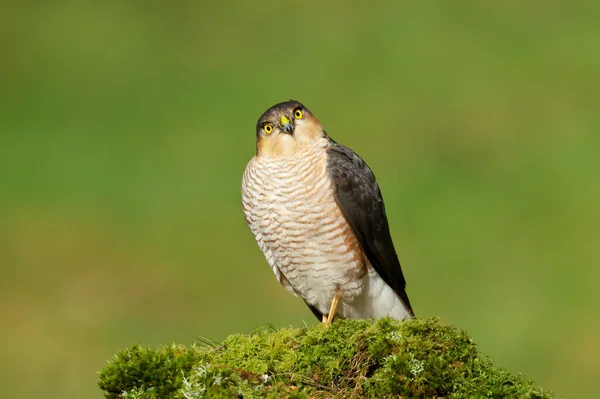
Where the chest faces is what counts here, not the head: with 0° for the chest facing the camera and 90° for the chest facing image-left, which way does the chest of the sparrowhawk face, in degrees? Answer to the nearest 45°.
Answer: approximately 45°
